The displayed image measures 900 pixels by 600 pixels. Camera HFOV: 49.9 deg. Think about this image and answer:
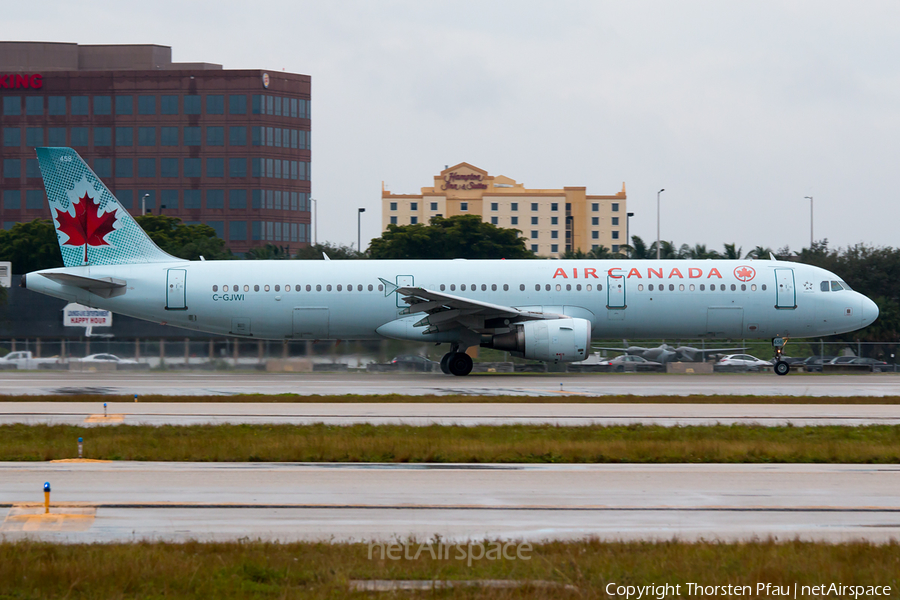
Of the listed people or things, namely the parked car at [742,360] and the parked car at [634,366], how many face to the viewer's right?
2

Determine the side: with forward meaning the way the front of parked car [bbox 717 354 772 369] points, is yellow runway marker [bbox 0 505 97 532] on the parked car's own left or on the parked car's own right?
on the parked car's own right

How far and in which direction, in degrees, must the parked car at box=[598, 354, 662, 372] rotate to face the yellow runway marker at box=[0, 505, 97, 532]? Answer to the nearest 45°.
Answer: approximately 90° to its right

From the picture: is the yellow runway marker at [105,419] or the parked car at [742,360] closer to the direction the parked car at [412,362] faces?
the parked car

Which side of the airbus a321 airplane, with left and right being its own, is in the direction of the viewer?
right

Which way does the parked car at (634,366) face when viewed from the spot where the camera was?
facing to the right of the viewer

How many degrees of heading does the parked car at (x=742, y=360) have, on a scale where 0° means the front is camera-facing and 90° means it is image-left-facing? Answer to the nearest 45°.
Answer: approximately 270°

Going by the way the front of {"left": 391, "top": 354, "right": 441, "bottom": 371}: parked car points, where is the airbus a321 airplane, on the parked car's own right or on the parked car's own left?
on the parked car's own right

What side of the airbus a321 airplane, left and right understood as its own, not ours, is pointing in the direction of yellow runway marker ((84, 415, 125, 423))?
right
